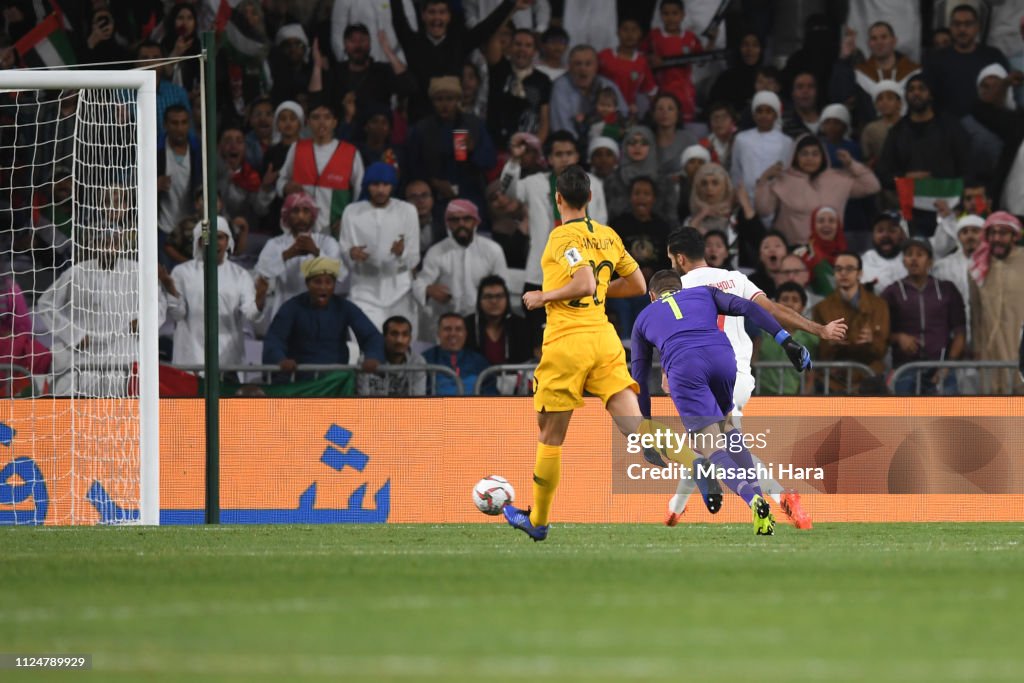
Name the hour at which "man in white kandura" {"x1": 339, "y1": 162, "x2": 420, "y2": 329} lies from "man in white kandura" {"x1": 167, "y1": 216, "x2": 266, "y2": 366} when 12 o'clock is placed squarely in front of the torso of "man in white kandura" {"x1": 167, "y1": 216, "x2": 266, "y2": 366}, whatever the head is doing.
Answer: "man in white kandura" {"x1": 339, "y1": 162, "x2": 420, "y2": 329} is roughly at 9 o'clock from "man in white kandura" {"x1": 167, "y1": 216, "x2": 266, "y2": 366}.

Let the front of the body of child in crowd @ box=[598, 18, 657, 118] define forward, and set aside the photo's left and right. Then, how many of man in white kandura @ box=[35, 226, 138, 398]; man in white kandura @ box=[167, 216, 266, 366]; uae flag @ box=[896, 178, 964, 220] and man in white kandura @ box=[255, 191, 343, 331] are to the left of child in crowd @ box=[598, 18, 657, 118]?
1

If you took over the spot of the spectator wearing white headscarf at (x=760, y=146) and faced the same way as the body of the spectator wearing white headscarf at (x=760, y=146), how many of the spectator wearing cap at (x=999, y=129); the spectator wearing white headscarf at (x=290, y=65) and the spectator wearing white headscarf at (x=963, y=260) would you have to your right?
1

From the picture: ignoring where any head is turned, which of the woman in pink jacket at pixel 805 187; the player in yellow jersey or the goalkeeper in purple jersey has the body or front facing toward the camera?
the woman in pink jacket

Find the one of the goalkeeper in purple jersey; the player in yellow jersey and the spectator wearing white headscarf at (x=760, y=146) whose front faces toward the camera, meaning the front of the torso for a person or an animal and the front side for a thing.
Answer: the spectator wearing white headscarf

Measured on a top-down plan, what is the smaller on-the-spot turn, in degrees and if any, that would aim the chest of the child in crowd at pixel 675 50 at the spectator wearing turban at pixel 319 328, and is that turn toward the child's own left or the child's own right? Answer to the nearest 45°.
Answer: approximately 45° to the child's own right

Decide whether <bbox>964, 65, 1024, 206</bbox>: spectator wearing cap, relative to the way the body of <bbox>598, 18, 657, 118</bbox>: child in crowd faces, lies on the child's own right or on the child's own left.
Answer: on the child's own left

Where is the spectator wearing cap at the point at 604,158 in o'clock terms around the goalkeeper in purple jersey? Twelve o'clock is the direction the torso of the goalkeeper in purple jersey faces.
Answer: The spectator wearing cap is roughly at 1 o'clock from the goalkeeper in purple jersey.

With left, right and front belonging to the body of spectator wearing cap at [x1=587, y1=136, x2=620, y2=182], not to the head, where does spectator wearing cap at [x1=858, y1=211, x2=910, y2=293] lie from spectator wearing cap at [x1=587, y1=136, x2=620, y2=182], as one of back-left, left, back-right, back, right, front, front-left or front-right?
left

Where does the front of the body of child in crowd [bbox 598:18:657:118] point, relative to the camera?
toward the camera
